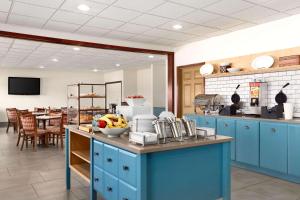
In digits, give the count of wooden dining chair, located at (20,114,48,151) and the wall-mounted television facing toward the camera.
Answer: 1

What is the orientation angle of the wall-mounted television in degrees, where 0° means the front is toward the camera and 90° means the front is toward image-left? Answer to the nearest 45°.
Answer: approximately 0°

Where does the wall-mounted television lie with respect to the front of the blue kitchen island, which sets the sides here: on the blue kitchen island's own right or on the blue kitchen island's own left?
on the blue kitchen island's own right

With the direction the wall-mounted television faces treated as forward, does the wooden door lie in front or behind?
in front

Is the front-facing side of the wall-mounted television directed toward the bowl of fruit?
yes

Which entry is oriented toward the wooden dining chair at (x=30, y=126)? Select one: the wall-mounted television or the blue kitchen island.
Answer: the wall-mounted television

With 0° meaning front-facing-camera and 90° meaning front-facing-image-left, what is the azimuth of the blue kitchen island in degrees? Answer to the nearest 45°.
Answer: approximately 45°

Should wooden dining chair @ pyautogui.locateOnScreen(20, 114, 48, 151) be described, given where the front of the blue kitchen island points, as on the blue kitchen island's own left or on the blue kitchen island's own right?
on the blue kitchen island's own right

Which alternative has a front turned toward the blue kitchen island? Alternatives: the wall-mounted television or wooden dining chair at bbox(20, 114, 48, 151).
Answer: the wall-mounted television

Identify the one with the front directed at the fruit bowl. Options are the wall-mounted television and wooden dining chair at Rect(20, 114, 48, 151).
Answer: the wall-mounted television

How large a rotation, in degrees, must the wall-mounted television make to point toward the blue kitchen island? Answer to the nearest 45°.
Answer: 0° — it already faces it

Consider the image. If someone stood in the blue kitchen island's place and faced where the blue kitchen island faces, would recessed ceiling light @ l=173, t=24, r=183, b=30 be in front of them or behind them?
behind
